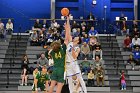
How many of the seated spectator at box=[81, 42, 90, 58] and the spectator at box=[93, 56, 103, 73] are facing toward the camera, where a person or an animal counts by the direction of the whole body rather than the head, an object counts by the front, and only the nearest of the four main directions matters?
2

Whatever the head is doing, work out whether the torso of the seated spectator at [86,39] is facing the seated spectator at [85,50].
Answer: yes

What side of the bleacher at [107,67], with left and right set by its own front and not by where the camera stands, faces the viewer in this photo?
front

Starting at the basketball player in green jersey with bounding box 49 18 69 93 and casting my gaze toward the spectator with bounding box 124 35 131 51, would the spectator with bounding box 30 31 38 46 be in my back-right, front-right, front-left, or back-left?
front-left

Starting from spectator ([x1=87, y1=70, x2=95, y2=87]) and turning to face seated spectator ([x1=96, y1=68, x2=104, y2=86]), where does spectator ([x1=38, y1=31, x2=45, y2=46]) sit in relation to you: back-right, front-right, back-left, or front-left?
back-left

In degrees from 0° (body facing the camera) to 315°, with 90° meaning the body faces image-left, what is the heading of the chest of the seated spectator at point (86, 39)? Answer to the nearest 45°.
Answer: approximately 0°

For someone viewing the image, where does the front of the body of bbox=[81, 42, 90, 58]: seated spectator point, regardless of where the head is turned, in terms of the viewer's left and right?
facing the viewer

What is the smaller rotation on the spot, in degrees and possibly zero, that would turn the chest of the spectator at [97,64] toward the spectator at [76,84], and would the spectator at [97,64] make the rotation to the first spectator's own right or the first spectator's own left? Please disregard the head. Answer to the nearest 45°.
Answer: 0° — they already face them
